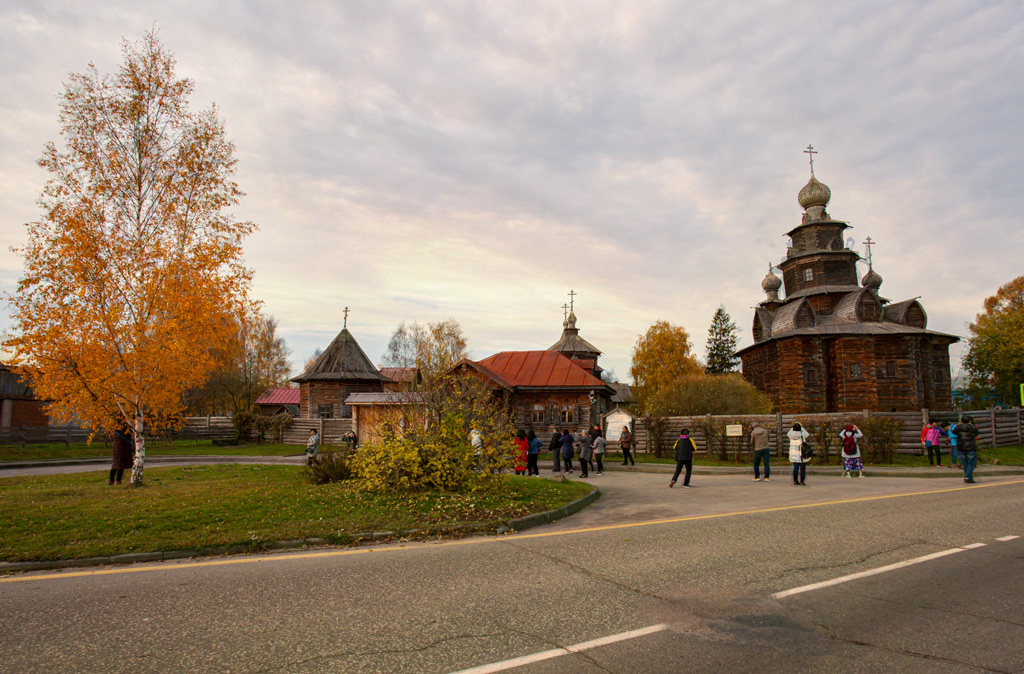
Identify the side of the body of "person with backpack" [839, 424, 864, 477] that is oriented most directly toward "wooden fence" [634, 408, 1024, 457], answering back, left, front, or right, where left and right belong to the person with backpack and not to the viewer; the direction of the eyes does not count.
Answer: front

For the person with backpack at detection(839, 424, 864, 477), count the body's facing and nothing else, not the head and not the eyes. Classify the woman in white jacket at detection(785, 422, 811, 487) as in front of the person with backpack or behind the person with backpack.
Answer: behind

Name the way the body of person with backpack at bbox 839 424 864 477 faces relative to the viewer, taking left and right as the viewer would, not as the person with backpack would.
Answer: facing away from the viewer

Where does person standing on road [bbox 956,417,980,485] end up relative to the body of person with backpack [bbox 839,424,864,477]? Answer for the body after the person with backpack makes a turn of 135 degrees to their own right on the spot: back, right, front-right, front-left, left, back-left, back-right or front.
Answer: front

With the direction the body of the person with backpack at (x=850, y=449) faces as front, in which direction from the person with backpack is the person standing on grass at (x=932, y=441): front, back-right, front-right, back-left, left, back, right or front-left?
front-right

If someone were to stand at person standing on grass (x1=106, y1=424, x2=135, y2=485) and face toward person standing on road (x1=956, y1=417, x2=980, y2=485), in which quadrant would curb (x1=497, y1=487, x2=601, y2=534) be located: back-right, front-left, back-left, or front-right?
front-right
